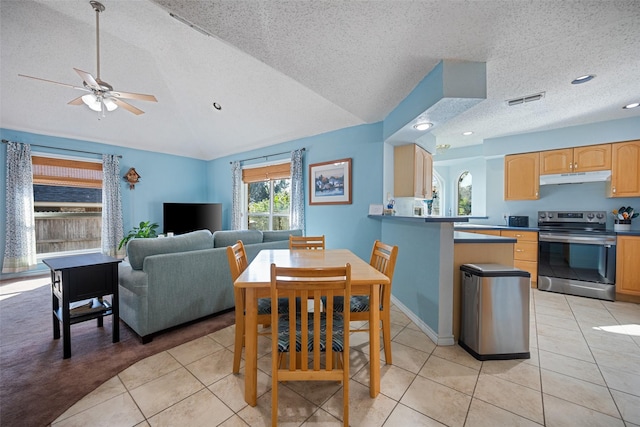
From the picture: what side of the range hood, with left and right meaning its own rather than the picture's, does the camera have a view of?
front

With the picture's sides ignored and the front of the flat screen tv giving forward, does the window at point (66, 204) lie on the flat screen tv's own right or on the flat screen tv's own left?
on the flat screen tv's own right

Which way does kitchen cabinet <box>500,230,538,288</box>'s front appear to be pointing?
toward the camera

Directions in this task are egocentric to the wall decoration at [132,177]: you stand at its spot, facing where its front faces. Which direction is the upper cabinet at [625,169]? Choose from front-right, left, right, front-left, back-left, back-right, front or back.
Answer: front-left

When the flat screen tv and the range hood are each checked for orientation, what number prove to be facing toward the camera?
2

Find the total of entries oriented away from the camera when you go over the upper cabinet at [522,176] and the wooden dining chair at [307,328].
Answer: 1

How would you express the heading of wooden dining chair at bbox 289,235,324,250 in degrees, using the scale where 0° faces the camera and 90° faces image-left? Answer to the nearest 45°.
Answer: approximately 0°

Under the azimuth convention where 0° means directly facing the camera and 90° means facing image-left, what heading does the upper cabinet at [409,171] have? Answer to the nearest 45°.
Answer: approximately 315°

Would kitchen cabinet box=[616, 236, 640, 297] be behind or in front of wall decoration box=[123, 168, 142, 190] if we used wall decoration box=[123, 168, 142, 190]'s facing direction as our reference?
in front

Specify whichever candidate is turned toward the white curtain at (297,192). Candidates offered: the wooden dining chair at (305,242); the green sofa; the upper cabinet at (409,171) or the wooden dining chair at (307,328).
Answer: the wooden dining chair at (307,328)

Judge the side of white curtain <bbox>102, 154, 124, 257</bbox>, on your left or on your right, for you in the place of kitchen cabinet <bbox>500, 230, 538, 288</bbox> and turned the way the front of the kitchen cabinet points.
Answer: on your right
